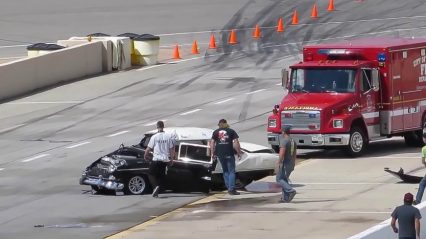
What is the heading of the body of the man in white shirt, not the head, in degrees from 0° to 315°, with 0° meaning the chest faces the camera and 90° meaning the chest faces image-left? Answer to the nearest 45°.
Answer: approximately 180°

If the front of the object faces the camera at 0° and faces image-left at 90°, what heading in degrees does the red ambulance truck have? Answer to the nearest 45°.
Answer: approximately 45°

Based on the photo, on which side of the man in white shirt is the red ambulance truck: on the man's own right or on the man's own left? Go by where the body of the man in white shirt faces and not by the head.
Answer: on the man's own right

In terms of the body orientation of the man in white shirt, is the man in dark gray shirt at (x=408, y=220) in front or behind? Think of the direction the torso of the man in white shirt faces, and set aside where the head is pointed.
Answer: behind

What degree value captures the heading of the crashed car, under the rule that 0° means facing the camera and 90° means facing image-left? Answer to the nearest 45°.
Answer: approximately 45°
